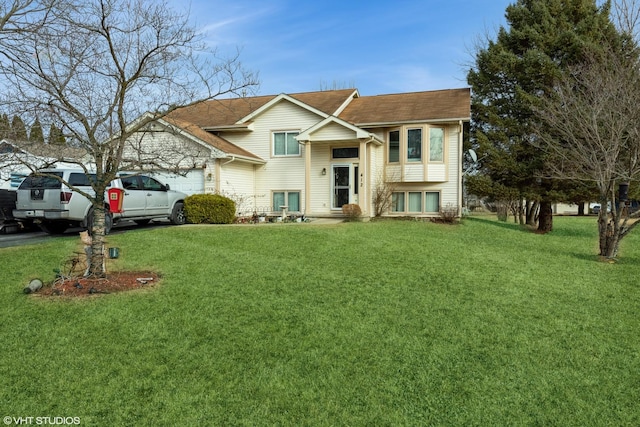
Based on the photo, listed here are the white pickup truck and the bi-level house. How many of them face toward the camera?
1

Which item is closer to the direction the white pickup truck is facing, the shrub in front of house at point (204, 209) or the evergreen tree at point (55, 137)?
the shrub in front of house

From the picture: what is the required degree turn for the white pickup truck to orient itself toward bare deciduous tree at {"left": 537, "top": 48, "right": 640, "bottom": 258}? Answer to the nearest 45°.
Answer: approximately 90° to its right

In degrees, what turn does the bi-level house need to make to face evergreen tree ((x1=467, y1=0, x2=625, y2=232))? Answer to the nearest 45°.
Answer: approximately 90° to its left

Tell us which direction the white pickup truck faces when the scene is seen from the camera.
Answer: facing away from the viewer and to the right of the viewer

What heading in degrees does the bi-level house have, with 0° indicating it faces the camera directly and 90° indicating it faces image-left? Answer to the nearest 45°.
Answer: approximately 0°

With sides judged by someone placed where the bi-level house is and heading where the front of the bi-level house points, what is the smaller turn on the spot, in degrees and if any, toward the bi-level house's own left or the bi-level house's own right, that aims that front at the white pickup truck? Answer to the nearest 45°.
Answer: approximately 45° to the bi-level house's own right

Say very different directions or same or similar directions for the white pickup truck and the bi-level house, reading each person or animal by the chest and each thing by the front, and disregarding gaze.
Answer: very different directions
